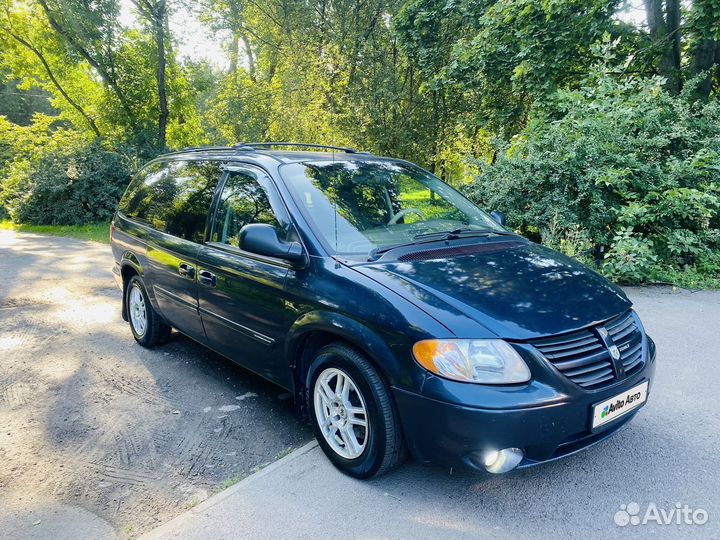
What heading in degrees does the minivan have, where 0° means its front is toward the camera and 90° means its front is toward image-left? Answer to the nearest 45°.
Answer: approximately 315°

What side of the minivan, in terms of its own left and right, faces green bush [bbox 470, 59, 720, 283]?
left

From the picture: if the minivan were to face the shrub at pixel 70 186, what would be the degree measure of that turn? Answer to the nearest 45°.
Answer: approximately 180°
